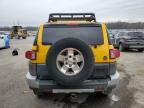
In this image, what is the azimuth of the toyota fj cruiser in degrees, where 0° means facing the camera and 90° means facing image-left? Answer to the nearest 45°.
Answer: approximately 180°

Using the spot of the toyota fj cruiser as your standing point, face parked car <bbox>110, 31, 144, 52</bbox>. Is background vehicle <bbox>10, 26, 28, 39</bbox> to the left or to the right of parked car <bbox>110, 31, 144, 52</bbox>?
left

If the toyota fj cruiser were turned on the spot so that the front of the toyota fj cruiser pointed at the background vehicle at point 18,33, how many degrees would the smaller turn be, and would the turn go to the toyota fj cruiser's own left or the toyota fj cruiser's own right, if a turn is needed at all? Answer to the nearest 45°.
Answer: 0° — it already faces it
